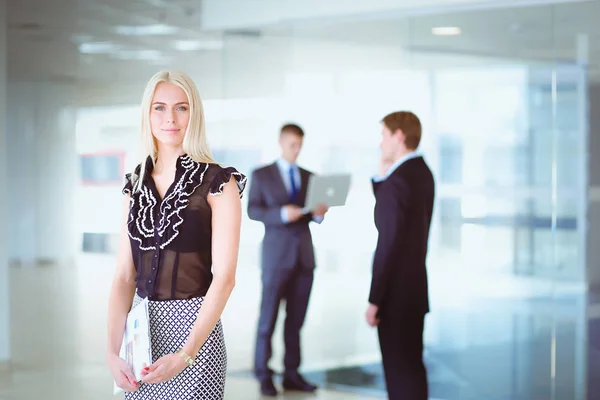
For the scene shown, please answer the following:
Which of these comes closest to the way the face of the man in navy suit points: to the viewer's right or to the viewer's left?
to the viewer's right

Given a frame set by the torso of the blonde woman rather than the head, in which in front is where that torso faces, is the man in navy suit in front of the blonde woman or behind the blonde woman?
behind

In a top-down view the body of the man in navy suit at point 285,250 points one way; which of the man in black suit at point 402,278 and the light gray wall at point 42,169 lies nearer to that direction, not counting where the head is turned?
the man in black suit

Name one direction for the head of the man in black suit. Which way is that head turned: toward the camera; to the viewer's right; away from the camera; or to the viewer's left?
to the viewer's left

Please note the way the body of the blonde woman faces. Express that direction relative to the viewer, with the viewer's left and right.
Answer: facing the viewer and to the left of the viewer

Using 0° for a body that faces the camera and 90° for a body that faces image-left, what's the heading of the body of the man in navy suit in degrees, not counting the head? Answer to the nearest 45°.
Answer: approximately 315°

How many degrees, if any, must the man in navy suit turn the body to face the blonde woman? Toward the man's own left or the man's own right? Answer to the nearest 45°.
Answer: approximately 45° to the man's own right

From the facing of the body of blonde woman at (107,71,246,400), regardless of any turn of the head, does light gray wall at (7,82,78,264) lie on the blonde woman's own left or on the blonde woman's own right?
on the blonde woman's own right

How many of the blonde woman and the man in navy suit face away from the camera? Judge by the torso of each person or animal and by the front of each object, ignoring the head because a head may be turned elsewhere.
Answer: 0
